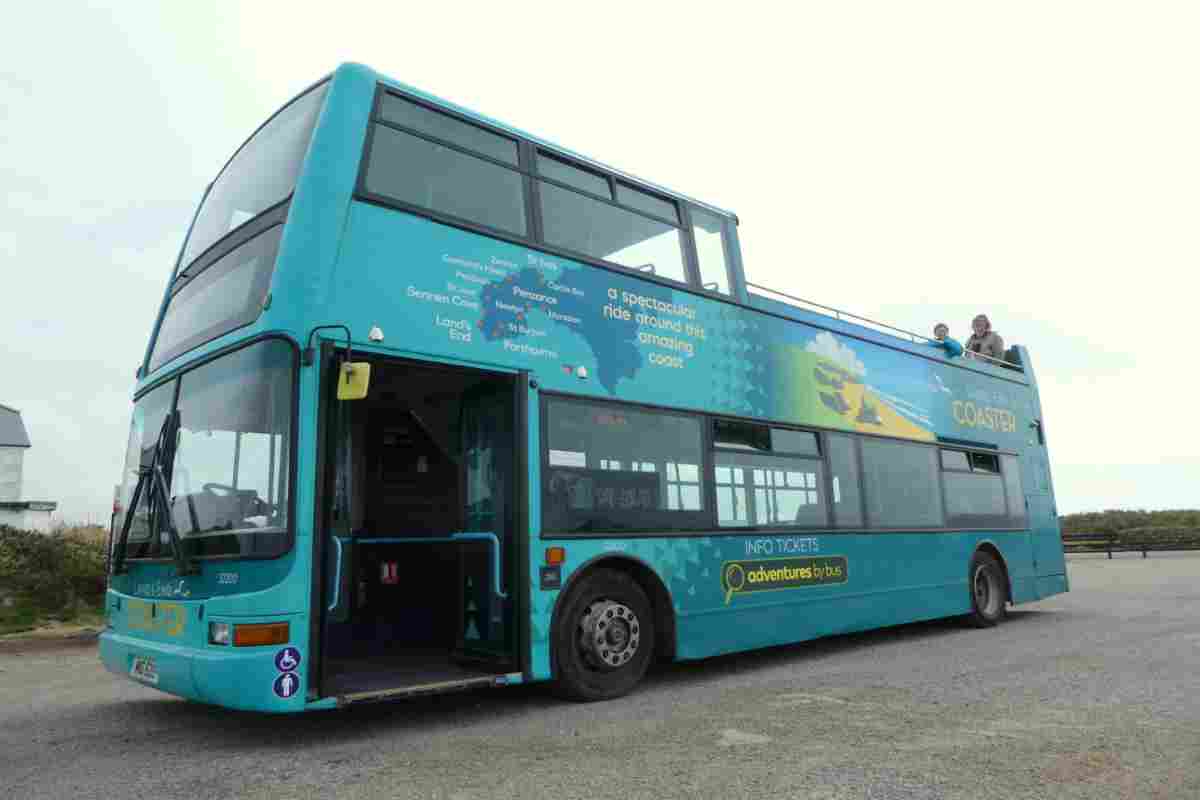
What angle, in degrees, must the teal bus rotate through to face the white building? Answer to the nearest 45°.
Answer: approximately 90° to its right

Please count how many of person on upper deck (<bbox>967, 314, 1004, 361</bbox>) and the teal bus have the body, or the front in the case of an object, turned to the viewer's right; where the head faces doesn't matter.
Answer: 0

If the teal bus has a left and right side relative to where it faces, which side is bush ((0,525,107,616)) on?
on its right

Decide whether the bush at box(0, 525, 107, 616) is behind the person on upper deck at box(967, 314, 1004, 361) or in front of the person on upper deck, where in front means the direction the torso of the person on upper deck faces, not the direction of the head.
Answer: in front

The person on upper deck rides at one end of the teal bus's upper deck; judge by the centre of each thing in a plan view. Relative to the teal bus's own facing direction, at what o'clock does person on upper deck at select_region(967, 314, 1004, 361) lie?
The person on upper deck is roughly at 6 o'clock from the teal bus.

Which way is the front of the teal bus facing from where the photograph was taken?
facing the viewer and to the left of the viewer
